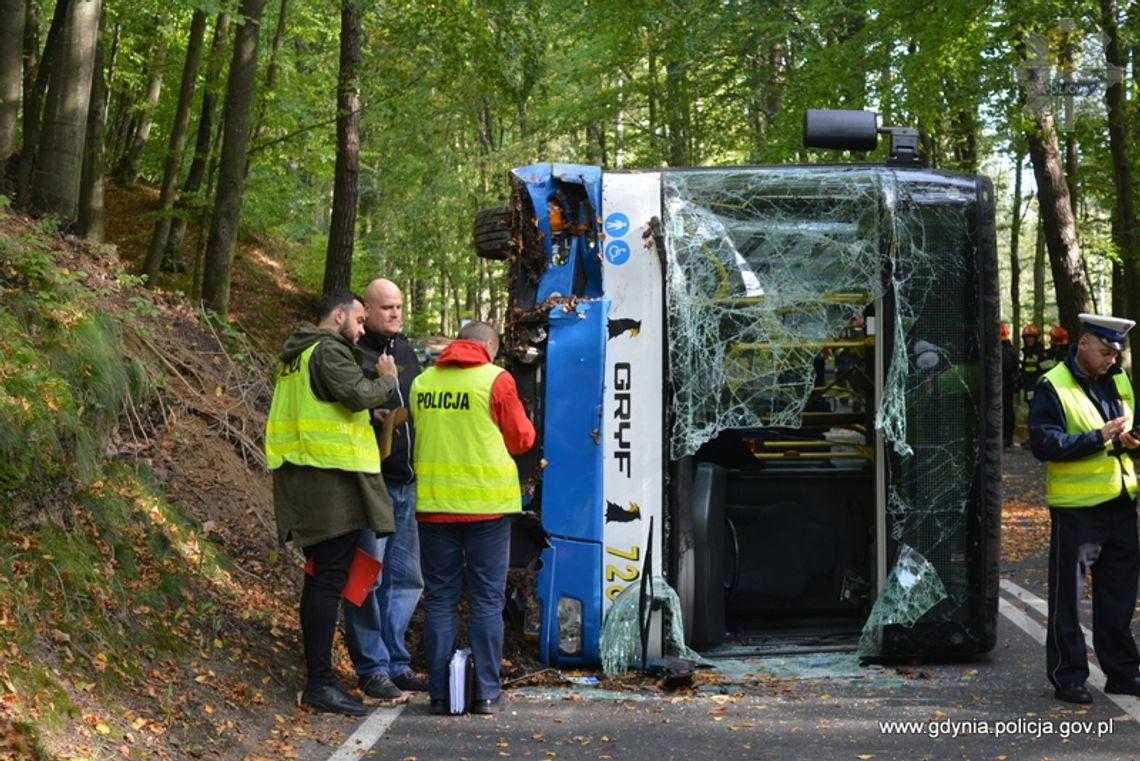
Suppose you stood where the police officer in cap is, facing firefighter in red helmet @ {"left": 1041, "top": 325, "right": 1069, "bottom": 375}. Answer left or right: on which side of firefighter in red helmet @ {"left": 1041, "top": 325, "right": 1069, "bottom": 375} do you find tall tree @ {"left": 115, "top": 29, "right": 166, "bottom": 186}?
left

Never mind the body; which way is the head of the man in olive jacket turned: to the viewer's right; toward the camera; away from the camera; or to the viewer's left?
to the viewer's right

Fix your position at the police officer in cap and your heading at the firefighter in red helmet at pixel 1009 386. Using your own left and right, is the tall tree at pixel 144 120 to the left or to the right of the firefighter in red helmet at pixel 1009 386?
left

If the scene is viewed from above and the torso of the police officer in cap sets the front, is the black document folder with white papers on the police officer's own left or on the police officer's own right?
on the police officer's own right

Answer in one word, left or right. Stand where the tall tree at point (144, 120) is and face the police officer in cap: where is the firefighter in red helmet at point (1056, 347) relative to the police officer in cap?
left
